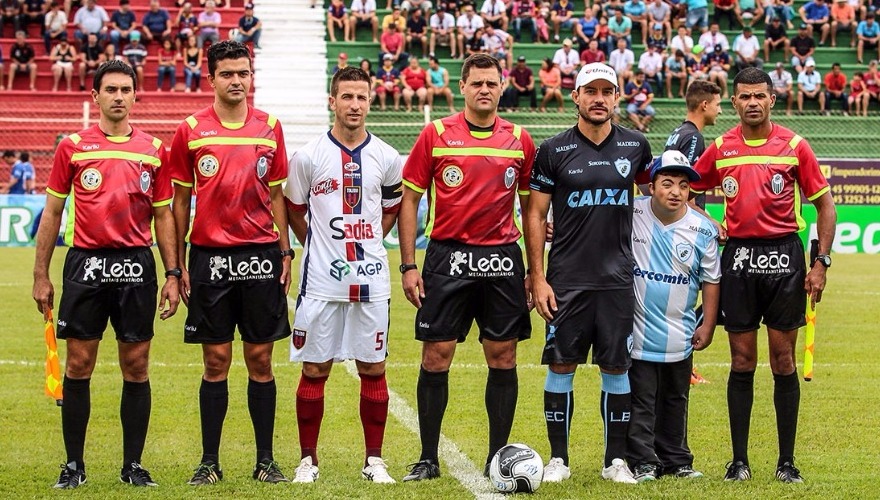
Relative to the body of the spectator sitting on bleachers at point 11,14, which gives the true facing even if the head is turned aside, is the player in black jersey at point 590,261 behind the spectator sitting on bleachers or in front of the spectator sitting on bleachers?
in front

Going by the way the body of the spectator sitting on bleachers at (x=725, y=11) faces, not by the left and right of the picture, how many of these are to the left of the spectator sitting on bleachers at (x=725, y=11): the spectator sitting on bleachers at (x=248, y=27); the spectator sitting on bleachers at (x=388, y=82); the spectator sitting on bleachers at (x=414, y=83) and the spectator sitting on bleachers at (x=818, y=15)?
1

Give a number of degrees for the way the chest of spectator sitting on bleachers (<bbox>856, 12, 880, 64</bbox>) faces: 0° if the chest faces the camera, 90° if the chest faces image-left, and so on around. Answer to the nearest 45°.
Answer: approximately 0°

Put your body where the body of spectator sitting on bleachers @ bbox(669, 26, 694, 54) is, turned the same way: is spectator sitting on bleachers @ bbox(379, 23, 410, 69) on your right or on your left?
on your right

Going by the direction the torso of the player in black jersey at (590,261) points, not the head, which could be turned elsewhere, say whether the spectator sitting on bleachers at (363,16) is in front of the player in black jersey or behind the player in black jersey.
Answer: behind

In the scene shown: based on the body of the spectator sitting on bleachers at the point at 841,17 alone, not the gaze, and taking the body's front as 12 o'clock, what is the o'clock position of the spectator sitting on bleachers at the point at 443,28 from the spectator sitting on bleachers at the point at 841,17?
the spectator sitting on bleachers at the point at 443,28 is roughly at 2 o'clock from the spectator sitting on bleachers at the point at 841,17.

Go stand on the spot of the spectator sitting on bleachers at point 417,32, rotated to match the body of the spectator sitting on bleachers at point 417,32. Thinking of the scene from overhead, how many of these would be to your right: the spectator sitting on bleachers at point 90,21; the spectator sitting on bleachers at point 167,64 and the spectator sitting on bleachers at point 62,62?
3

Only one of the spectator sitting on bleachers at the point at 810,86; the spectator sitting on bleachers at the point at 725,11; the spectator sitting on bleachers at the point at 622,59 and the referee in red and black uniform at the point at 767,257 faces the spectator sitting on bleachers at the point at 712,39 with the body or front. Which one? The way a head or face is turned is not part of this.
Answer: the spectator sitting on bleachers at the point at 725,11

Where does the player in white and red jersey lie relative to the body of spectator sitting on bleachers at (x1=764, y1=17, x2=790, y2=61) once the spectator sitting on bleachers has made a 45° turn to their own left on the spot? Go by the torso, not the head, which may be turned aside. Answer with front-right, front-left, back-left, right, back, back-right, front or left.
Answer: front-right

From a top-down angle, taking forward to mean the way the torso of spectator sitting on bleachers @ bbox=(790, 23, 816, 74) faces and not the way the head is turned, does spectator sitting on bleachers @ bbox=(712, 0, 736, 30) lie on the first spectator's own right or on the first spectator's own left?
on the first spectator's own right

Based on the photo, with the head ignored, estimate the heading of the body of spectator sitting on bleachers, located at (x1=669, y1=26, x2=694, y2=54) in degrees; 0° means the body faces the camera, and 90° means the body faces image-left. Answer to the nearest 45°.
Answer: approximately 0°

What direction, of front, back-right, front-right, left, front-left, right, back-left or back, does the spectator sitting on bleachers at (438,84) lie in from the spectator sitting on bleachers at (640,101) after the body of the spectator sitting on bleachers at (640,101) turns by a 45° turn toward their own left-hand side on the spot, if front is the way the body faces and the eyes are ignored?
back-right

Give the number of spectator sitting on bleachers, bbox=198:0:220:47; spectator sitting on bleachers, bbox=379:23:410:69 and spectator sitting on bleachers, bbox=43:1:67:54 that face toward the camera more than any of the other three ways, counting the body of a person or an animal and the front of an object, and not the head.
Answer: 3
